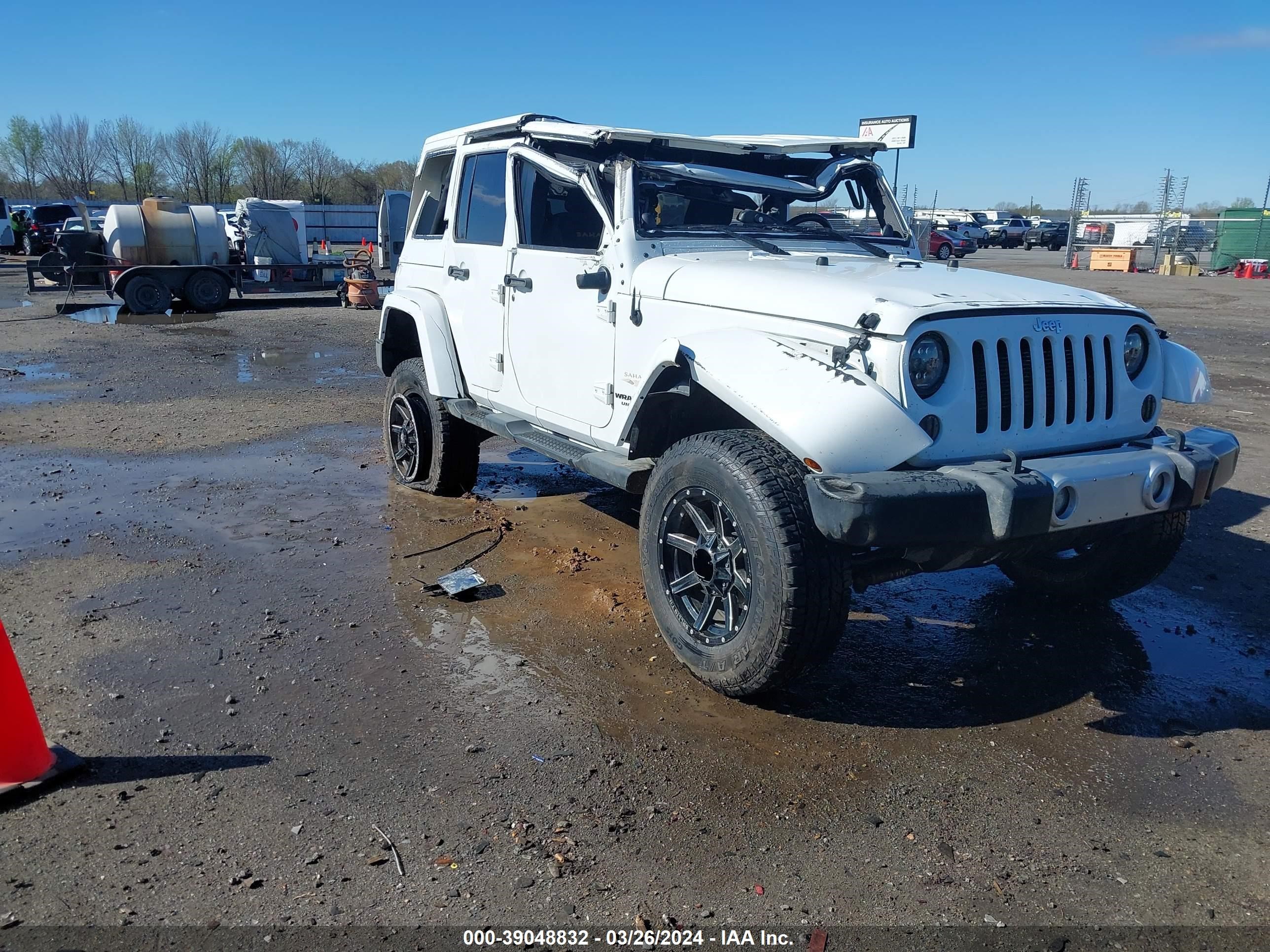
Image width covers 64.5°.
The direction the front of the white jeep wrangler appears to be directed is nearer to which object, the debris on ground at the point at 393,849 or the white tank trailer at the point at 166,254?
the debris on ground

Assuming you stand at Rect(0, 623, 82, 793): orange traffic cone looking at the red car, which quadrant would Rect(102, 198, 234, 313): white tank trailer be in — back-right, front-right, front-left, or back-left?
front-left

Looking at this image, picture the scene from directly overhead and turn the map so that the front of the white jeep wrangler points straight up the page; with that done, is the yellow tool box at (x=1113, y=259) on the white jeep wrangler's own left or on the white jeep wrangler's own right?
on the white jeep wrangler's own left

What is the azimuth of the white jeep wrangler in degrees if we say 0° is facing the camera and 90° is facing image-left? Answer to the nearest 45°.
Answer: approximately 315°

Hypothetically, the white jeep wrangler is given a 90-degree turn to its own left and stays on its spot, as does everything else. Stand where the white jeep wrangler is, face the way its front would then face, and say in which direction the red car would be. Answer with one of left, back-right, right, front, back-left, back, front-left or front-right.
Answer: front-left

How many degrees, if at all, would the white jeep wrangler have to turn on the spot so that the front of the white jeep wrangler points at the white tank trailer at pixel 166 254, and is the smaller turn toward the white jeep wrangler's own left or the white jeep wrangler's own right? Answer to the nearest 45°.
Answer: approximately 180°

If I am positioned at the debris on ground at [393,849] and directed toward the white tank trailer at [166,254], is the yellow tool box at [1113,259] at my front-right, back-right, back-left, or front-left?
front-right
